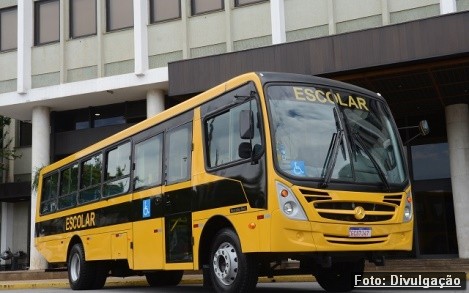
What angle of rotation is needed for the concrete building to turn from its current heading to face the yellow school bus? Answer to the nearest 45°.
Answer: approximately 45° to its left

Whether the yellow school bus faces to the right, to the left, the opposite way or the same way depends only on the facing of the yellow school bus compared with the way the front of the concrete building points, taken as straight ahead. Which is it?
to the left

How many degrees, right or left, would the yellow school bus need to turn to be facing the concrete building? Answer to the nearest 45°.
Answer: approximately 135° to its left

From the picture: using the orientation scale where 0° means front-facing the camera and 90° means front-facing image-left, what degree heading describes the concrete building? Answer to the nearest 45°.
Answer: approximately 45°

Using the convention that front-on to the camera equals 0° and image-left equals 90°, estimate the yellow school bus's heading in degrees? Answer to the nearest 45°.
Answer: approximately 315°
